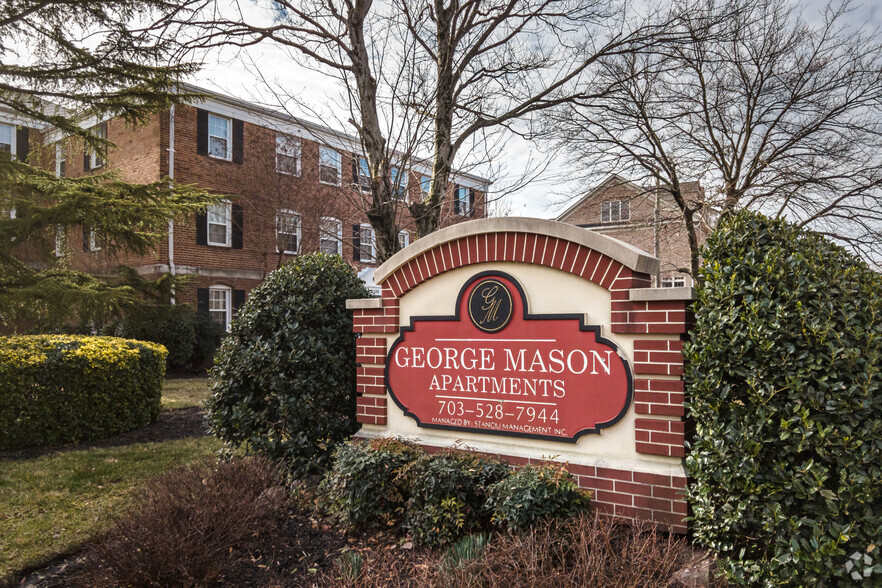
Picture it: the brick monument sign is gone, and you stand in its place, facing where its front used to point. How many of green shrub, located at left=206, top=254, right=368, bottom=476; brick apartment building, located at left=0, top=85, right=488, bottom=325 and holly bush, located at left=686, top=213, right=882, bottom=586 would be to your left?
1

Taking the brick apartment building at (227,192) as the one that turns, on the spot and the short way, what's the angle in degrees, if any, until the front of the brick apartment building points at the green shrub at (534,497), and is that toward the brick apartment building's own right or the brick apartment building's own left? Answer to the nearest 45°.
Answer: approximately 45° to the brick apartment building's own right

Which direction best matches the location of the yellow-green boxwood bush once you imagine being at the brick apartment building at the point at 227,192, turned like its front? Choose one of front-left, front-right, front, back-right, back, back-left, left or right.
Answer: front-right

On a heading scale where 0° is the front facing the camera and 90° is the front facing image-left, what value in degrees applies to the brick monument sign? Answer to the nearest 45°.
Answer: approximately 45°

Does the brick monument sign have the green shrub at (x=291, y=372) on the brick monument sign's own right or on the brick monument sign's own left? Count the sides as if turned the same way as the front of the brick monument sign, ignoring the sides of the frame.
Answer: on the brick monument sign's own right

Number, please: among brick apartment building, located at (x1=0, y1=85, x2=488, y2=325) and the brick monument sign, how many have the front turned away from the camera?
0

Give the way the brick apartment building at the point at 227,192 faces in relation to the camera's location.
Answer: facing the viewer and to the right of the viewer

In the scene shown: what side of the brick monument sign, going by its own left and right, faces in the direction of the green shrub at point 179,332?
right

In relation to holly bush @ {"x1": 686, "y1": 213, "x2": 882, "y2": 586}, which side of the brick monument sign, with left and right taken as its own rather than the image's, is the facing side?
left

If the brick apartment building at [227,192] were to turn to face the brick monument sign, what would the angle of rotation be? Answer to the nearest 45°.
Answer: approximately 45° to its right
